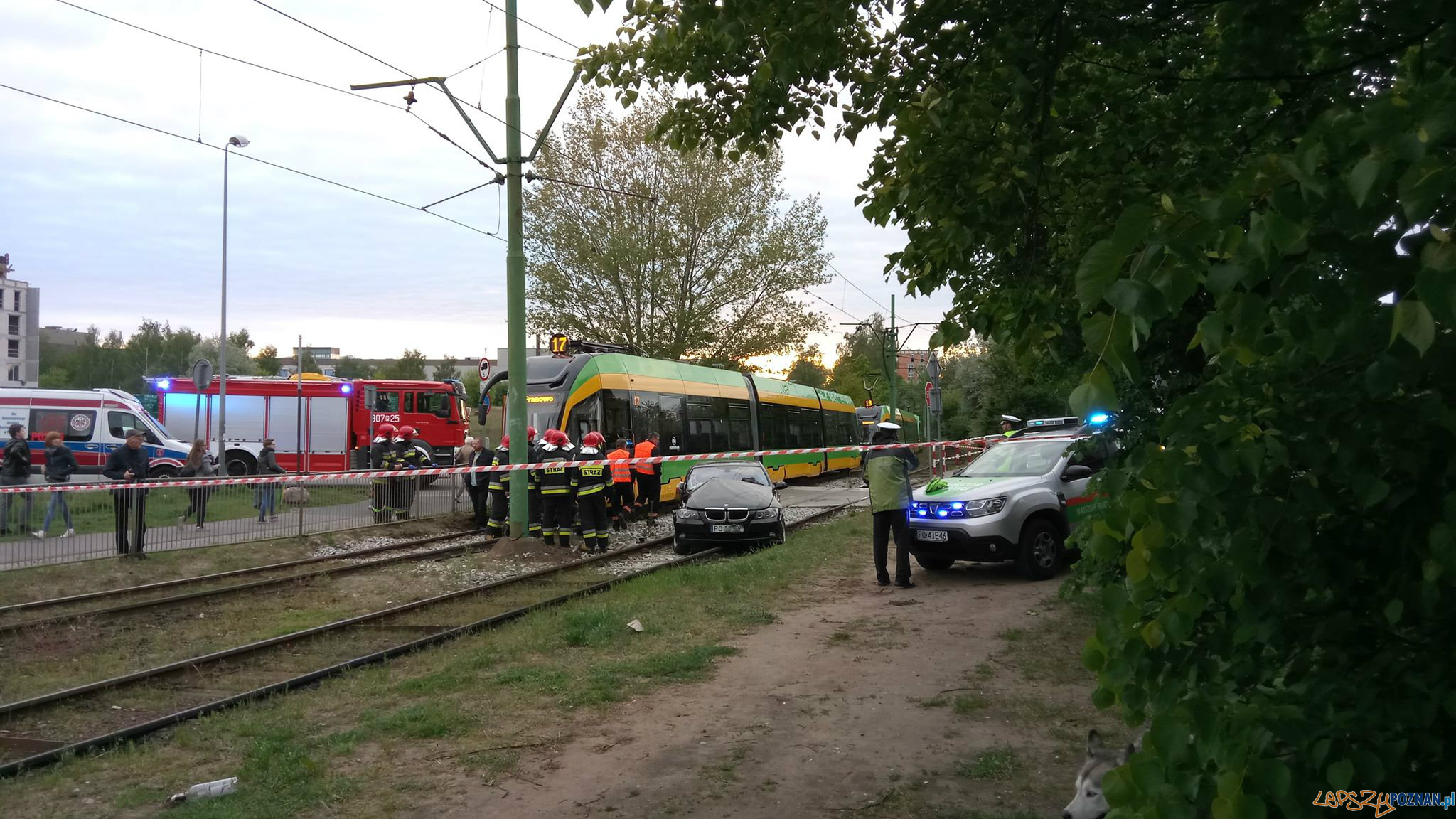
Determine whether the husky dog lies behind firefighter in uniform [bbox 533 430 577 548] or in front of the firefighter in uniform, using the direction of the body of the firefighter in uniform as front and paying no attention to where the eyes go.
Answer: behind

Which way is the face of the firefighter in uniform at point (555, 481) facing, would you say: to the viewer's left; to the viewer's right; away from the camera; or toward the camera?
away from the camera

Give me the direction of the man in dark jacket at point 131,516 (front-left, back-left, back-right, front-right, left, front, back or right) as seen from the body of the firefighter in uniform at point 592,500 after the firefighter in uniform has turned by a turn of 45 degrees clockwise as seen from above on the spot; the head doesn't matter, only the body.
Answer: back-left

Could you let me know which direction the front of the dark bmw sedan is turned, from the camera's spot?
facing the viewer

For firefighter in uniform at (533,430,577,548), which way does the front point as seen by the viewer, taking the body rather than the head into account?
away from the camera

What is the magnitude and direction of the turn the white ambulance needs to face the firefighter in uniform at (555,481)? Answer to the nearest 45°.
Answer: approximately 45° to its right

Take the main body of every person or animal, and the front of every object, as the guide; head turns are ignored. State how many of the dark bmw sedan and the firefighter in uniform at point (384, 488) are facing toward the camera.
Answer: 1

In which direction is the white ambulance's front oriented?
to the viewer's right

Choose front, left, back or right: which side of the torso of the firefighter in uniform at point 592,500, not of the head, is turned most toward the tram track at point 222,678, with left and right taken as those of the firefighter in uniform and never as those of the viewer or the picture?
back

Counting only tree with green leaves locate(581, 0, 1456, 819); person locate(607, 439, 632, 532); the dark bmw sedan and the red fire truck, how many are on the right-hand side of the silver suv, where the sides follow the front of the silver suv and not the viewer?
3

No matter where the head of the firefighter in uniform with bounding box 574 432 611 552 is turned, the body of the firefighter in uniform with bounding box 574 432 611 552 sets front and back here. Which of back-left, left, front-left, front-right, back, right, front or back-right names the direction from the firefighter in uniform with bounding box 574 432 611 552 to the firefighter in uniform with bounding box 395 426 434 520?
front-left

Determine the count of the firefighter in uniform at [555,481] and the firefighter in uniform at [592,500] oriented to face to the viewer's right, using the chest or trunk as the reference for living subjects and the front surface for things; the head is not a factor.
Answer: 0
